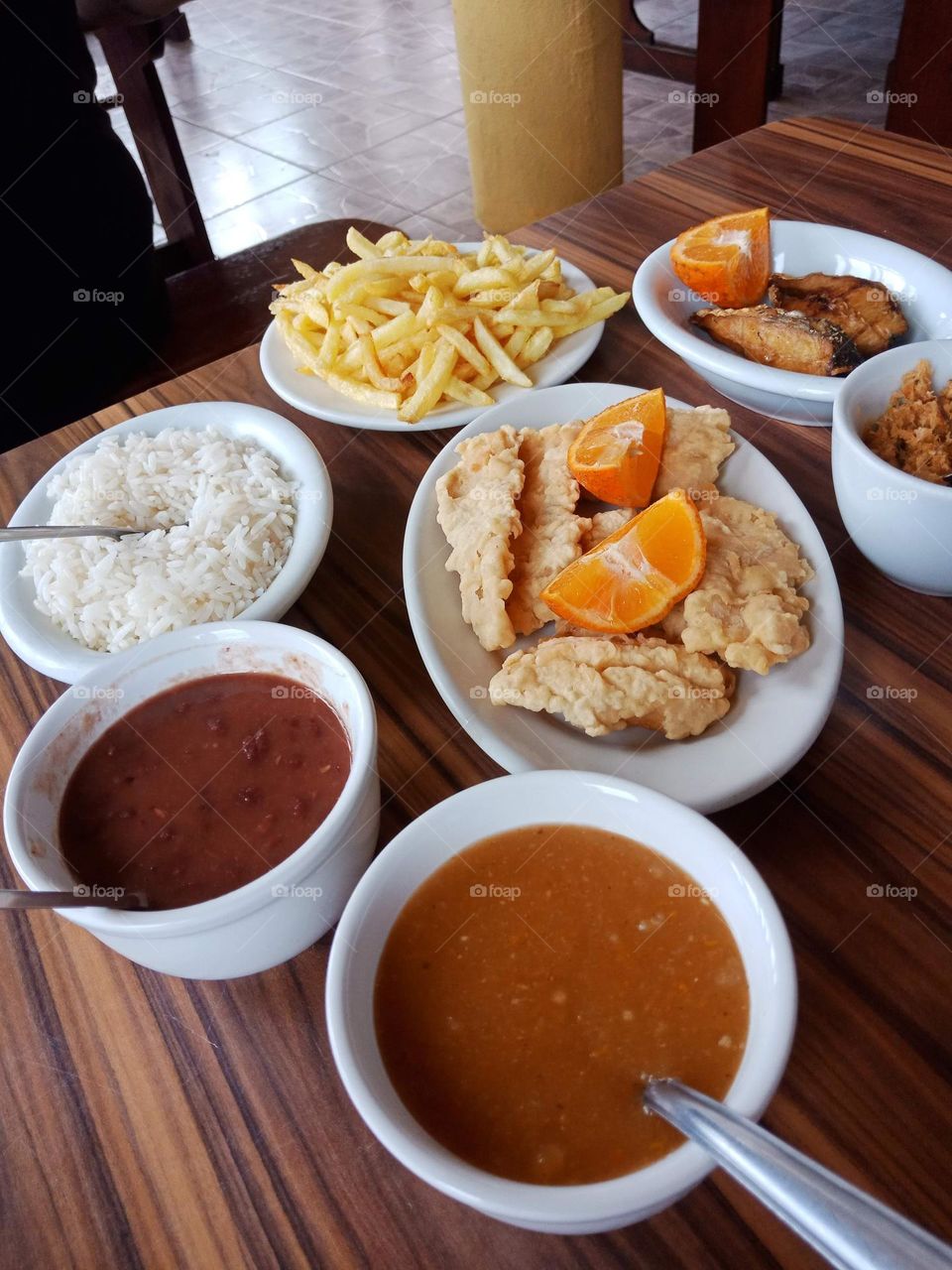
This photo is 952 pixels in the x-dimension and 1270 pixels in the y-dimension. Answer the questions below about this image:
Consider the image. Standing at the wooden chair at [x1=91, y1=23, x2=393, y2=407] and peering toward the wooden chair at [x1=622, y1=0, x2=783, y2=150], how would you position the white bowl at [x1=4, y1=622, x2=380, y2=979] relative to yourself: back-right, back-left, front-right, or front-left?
back-right

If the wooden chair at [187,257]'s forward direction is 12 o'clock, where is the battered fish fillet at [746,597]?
The battered fish fillet is roughly at 1 o'clock from the wooden chair.

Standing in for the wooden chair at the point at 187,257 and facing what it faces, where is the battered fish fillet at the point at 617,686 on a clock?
The battered fish fillet is roughly at 1 o'clock from the wooden chair.

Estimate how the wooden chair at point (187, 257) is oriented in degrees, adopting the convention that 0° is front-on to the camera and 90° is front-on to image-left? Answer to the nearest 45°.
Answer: approximately 315°

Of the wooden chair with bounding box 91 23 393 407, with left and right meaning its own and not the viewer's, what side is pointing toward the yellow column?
left

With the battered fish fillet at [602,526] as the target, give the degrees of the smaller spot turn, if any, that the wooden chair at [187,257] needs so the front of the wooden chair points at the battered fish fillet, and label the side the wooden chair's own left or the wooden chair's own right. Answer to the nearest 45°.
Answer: approximately 45° to the wooden chair's own right

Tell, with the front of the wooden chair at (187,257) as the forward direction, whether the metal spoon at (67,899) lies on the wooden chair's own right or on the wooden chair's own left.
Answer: on the wooden chair's own right
